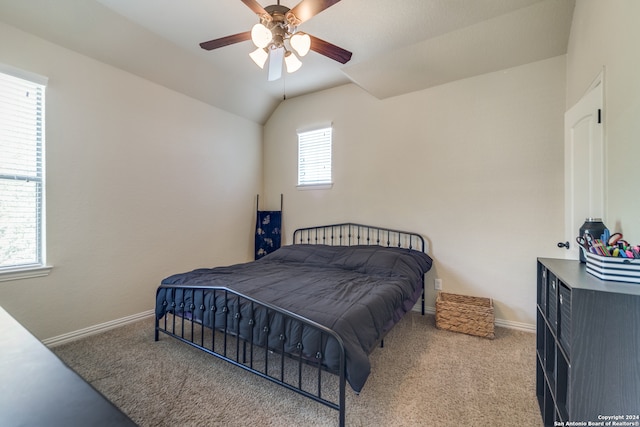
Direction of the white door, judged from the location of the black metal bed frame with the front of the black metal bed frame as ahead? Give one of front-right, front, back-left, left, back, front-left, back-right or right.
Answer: back-left

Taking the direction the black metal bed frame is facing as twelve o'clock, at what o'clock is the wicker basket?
The wicker basket is roughly at 7 o'clock from the black metal bed frame.

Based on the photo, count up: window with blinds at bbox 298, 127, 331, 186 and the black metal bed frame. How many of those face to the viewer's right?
0

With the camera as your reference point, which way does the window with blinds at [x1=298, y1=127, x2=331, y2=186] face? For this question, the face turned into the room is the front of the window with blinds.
facing the viewer and to the left of the viewer

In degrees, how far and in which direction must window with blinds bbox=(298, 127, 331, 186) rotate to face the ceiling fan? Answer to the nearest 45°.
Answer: approximately 45° to its left

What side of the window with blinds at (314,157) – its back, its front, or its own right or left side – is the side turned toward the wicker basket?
left

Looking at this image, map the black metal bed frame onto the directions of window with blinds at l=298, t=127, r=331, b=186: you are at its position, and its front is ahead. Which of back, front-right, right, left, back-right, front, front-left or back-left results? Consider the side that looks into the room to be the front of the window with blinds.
front-left

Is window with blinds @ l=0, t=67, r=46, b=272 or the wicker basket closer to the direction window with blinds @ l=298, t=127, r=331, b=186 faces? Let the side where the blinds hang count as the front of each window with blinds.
the window with blinds
